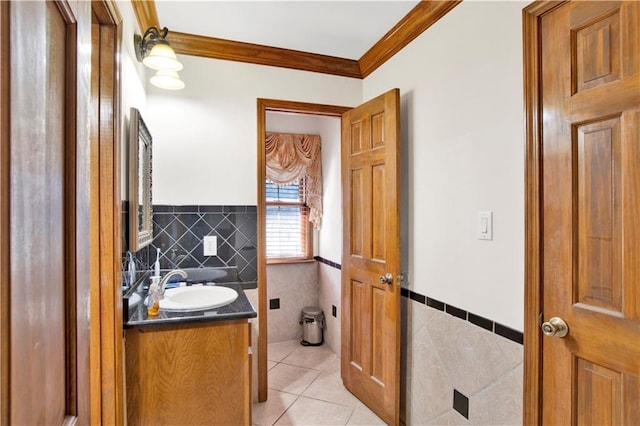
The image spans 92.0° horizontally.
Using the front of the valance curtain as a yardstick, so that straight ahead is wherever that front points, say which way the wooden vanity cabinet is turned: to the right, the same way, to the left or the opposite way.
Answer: to the left

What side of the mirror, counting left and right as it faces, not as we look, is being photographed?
right

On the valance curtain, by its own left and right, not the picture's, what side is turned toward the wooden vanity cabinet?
front

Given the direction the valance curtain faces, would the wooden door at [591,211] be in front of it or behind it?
in front

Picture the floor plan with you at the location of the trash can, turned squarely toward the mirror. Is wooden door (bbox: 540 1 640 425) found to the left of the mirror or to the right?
left

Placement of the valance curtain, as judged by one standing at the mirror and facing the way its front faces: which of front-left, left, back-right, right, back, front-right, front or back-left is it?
front-left

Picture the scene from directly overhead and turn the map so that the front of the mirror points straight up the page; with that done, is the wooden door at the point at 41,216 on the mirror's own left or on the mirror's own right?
on the mirror's own right

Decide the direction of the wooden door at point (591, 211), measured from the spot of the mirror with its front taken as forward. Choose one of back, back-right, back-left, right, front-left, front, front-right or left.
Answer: front-right

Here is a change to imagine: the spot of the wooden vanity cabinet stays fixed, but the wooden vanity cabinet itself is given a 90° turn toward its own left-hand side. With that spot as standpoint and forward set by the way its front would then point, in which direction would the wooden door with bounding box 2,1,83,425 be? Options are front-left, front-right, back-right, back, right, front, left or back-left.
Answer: back

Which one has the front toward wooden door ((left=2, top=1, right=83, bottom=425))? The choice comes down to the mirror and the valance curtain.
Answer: the valance curtain

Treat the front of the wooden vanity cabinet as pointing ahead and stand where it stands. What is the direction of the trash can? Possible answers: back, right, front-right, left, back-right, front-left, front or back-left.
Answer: front-left
